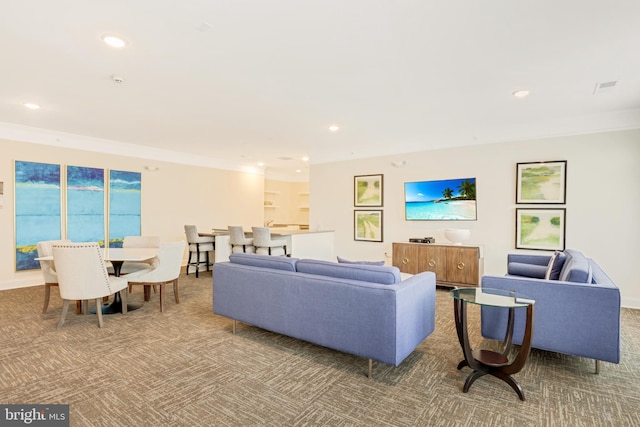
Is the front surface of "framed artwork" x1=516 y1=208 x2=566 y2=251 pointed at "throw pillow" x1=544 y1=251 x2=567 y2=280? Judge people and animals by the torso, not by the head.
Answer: yes

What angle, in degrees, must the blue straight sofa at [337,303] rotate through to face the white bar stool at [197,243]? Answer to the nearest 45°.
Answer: approximately 90° to its left

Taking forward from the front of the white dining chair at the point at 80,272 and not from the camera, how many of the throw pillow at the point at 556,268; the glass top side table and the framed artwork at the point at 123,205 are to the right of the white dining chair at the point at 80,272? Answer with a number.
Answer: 2

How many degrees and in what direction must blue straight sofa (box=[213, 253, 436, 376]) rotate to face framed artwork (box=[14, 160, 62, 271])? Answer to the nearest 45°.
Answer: approximately 90° to its left

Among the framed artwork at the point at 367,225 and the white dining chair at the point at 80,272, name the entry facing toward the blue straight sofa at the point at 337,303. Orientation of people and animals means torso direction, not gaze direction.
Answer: the framed artwork

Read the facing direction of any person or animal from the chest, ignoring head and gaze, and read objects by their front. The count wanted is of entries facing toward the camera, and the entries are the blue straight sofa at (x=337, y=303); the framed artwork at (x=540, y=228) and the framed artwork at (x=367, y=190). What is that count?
2

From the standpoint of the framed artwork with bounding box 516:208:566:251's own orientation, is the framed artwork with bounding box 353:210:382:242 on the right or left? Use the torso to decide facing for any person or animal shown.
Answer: on its right

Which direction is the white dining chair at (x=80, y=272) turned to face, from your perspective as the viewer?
facing away from the viewer and to the right of the viewer

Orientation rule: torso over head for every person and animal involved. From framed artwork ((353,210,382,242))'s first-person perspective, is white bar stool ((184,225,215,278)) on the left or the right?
on its right

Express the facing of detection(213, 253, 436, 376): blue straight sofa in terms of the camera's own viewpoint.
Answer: facing away from the viewer and to the right of the viewer

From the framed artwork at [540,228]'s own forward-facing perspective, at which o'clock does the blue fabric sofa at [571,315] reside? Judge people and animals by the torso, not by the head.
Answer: The blue fabric sofa is roughly at 12 o'clock from the framed artwork.

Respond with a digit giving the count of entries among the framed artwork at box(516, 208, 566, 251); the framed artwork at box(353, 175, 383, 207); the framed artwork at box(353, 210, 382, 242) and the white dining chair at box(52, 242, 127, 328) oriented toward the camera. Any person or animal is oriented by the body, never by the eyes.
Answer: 3
